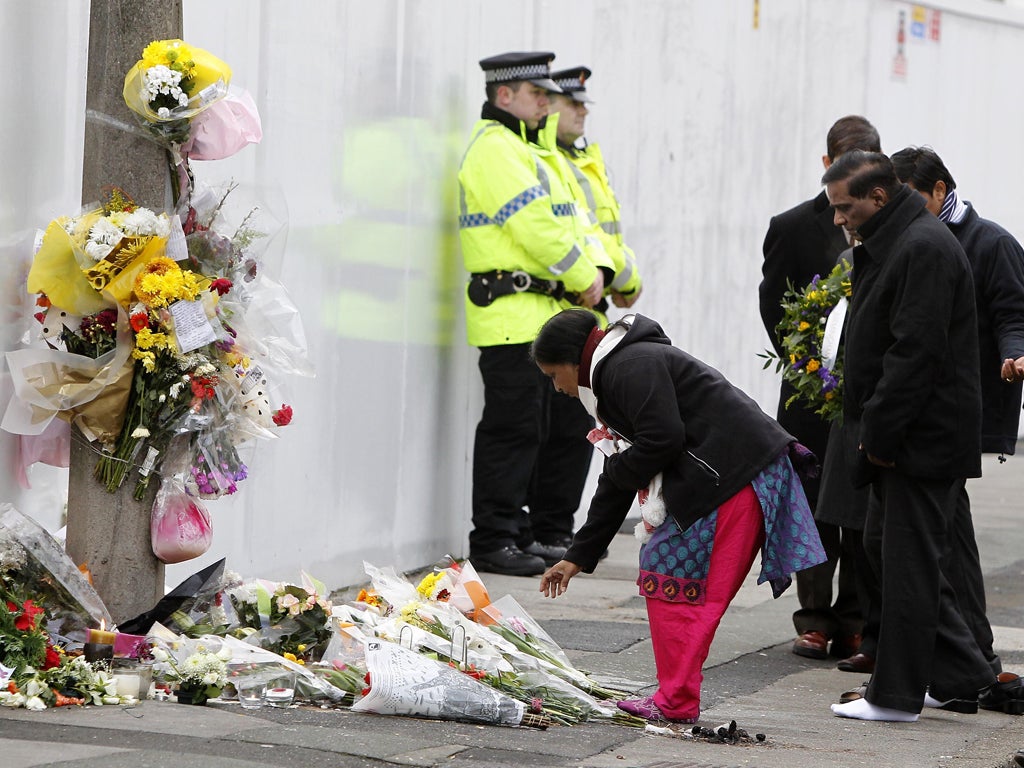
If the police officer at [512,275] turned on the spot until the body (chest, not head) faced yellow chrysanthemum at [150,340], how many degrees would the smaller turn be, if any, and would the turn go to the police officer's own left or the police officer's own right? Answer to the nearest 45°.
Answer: approximately 90° to the police officer's own right

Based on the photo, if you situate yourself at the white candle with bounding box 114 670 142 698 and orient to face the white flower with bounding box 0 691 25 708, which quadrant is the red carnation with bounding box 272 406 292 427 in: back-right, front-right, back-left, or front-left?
back-right

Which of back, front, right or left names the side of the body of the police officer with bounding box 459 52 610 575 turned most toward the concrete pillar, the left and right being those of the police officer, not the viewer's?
right

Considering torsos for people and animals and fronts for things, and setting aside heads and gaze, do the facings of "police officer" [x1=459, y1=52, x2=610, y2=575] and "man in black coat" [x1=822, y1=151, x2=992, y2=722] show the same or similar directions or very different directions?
very different directions

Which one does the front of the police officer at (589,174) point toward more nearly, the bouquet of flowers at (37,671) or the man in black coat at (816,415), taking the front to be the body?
the man in black coat

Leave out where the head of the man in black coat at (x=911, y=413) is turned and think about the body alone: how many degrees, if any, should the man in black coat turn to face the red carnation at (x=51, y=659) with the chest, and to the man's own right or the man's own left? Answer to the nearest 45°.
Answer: approximately 45° to the man's own left

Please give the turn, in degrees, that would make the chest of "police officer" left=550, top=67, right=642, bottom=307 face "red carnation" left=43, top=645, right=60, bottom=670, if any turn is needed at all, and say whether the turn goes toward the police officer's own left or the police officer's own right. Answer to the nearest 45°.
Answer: approximately 45° to the police officer's own right

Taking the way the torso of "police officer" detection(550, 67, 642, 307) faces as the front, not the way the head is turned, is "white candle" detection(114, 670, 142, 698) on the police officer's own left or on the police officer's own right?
on the police officer's own right

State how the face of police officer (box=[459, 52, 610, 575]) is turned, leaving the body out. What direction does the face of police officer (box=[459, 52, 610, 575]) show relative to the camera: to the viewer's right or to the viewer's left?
to the viewer's right

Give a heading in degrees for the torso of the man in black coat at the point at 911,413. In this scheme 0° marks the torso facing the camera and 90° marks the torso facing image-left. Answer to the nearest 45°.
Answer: approximately 90°
